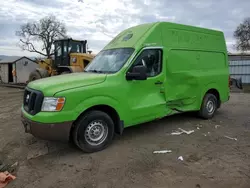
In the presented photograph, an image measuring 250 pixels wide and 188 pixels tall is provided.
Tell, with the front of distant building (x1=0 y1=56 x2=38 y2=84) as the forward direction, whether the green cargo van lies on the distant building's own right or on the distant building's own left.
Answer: on the distant building's own left

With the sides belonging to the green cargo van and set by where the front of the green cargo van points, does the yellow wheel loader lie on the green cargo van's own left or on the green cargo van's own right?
on the green cargo van's own right

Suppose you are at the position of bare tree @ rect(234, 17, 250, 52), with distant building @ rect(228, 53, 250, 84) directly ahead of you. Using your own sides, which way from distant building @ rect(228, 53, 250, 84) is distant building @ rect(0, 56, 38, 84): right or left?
right

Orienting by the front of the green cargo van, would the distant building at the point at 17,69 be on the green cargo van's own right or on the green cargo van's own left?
on the green cargo van's own right

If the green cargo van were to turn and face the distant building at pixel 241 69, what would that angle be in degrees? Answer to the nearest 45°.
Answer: approximately 180°

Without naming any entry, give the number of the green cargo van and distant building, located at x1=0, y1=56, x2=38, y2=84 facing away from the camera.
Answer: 0

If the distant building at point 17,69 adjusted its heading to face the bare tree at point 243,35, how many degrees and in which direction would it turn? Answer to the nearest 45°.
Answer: approximately 135° to its left

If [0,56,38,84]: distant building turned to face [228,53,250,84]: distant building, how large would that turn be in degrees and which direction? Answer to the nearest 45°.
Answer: approximately 90° to its left
